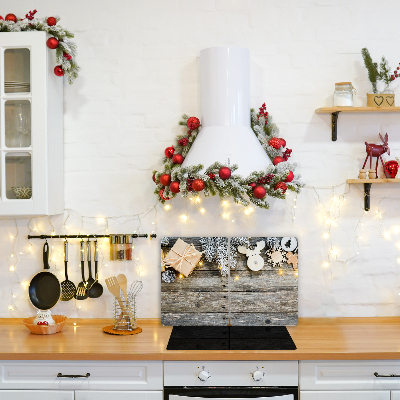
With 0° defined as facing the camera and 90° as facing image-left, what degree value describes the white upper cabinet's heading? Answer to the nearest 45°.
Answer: approximately 0°

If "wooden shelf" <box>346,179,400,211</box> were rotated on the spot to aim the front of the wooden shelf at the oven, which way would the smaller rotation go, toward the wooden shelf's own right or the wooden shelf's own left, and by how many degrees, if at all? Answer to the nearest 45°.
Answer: approximately 45° to the wooden shelf's own right
